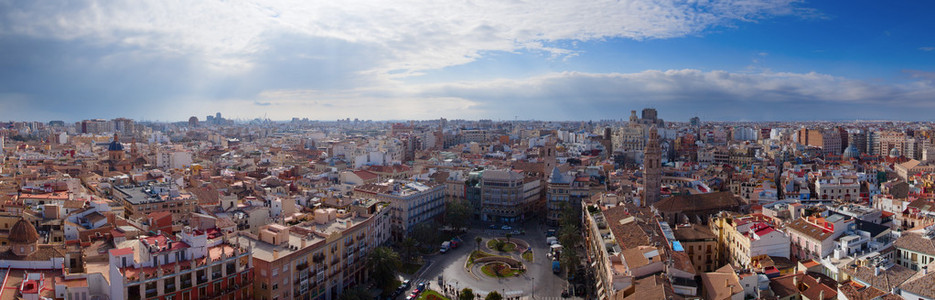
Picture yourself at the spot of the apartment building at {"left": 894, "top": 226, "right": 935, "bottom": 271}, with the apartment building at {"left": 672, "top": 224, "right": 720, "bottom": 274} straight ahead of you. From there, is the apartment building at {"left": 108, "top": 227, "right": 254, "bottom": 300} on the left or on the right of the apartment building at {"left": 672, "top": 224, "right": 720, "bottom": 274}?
left

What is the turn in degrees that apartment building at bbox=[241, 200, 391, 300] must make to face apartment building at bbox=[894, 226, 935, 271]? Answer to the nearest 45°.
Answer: approximately 45° to its left

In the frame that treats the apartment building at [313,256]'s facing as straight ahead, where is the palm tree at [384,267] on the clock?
The palm tree is roughly at 10 o'clock from the apartment building.

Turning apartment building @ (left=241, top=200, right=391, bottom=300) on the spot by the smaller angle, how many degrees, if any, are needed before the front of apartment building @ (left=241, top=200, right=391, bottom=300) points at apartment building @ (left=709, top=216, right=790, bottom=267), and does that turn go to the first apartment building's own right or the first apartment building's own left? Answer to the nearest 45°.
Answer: approximately 45° to the first apartment building's own left

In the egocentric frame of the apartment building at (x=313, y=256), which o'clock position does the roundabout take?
The roundabout is roughly at 10 o'clock from the apartment building.

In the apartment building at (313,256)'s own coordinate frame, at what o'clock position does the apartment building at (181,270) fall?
the apartment building at (181,270) is roughly at 3 o'clock from the apartment building at (313,256).

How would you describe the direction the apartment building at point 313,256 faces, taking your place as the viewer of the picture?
facing the viewer and to the right of the viewer

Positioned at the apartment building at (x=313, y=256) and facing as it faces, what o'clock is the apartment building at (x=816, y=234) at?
the apartment building at (x=816, y=234) is roughly at 11 o'clock from the apartment building at (x=313, y=256).
